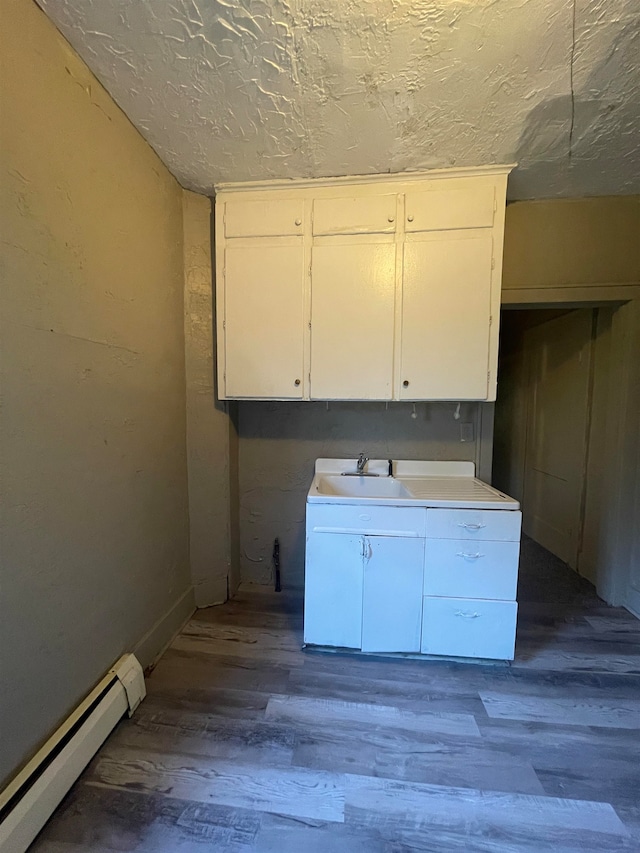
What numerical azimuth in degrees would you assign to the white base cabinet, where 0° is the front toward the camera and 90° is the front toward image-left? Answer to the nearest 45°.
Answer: approximately 0°

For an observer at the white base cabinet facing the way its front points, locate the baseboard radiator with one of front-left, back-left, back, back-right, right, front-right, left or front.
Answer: front-right

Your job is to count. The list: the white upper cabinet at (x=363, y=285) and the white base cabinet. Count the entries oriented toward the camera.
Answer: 2

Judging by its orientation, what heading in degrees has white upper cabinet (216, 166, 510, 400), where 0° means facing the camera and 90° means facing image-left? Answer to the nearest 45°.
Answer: approximately 0°
